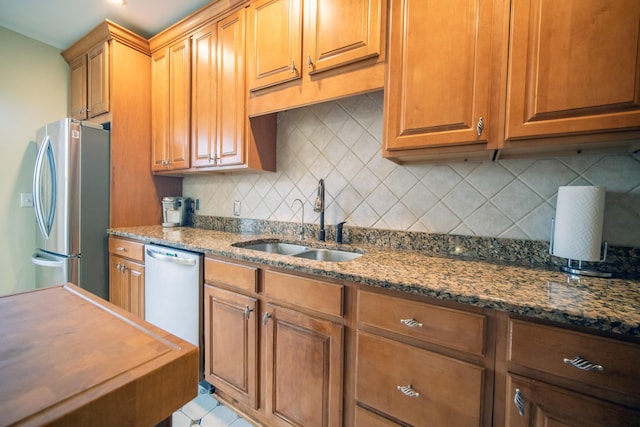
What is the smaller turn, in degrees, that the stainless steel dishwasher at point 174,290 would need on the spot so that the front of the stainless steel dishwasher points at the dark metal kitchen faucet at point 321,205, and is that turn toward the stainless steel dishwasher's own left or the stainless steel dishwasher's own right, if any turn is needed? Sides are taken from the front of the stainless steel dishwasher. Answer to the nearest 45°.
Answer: approximately 90° to the stainless steel dishwasher's own left

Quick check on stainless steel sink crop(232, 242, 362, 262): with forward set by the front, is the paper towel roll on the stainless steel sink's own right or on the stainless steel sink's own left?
on the stainless steel sink's own left

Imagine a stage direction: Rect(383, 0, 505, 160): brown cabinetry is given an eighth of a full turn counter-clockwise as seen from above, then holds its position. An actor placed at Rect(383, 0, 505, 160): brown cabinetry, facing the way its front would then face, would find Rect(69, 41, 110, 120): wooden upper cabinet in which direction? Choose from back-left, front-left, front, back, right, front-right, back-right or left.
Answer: back-right

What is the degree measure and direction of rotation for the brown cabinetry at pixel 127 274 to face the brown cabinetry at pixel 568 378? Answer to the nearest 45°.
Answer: approximately 45° to its left

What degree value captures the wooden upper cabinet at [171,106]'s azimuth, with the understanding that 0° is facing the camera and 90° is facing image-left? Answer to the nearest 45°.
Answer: approximately 45°
